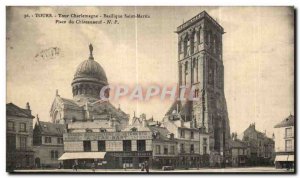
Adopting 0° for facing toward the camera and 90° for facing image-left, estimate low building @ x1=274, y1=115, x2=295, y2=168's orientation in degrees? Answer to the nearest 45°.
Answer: approximately 45°

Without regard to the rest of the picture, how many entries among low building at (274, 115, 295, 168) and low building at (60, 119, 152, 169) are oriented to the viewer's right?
0

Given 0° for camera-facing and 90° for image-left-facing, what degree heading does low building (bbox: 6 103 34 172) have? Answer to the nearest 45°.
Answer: approximately 315°

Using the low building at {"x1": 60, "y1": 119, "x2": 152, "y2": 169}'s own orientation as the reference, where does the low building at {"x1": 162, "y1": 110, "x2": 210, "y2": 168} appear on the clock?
the low building at {"x1": 162, "y1": 110, "x2": 210, "y2": 168} is roughly at 9 o'clock from the low building at {"x1": 60, "y1": 119, "x2": 152, "y2": 169}.

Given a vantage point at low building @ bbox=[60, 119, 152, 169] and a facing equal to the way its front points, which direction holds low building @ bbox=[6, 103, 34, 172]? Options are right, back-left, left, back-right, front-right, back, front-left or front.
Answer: right

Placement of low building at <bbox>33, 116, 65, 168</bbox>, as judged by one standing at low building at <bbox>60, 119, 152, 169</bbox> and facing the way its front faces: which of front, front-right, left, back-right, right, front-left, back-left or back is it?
right

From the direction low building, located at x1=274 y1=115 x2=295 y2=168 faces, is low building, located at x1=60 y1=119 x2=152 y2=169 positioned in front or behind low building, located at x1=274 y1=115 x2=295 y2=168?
in front

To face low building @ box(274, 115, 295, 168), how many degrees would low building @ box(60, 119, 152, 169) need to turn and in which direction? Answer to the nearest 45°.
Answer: approximately 90° to its left

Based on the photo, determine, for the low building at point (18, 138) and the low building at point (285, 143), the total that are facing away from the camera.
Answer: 0
